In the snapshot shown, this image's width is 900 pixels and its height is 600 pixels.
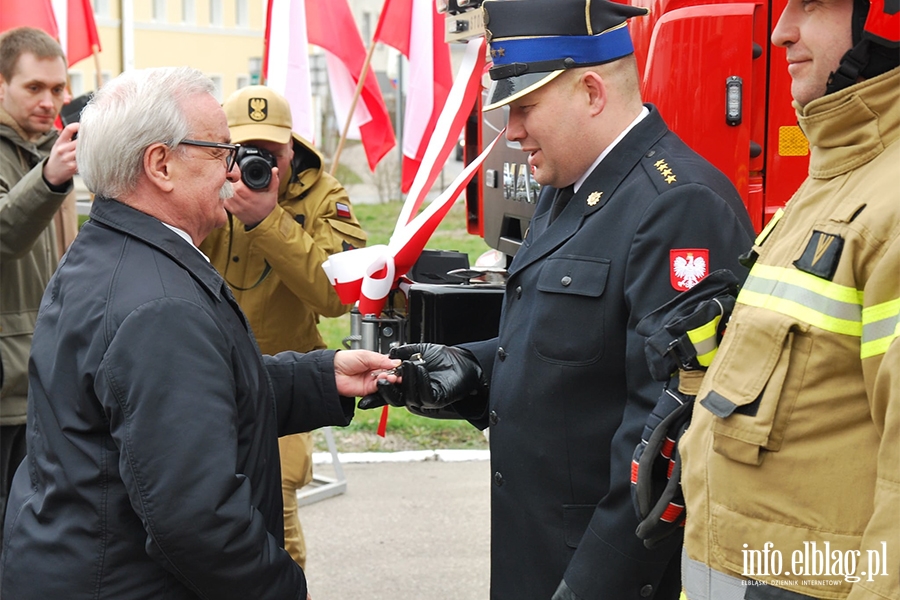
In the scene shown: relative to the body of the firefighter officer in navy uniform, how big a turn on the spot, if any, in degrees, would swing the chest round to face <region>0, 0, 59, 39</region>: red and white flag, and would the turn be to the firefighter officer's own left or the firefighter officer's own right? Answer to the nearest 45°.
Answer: approximately 90° to the firefighter officer's own right

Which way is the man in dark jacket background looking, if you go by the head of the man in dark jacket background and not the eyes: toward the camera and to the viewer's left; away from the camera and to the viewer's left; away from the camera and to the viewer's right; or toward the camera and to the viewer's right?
toward the camera and to the viewer's right

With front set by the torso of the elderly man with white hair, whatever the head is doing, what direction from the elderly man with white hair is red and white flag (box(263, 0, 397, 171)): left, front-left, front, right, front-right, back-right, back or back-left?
left

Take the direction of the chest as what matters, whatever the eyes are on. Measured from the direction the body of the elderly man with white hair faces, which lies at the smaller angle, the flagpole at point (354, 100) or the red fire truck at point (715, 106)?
the red fire truck

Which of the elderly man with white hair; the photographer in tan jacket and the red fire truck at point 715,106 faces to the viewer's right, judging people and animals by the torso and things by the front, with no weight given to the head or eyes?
the elderly man with white hair

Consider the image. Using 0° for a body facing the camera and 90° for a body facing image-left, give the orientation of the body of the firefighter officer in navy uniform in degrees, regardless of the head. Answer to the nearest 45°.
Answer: approximately 45°

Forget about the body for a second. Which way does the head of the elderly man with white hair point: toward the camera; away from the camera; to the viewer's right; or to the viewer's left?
to the viewer's right

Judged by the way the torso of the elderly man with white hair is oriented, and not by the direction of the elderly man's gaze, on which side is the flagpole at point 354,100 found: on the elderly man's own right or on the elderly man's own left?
on the elderly man's own left

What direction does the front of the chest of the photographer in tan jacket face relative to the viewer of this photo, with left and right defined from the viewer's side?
facing the viewer and to the left of the viewer

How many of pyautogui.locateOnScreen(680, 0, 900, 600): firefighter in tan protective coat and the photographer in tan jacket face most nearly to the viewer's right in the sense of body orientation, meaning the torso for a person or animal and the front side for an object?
0

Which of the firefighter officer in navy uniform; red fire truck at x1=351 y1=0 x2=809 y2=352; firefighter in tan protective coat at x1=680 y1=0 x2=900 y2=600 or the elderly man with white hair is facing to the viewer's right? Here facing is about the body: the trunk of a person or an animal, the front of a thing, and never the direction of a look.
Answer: the elderly man with white hair

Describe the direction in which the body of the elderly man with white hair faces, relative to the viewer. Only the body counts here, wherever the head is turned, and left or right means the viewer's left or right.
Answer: facing to the right of the viewer
